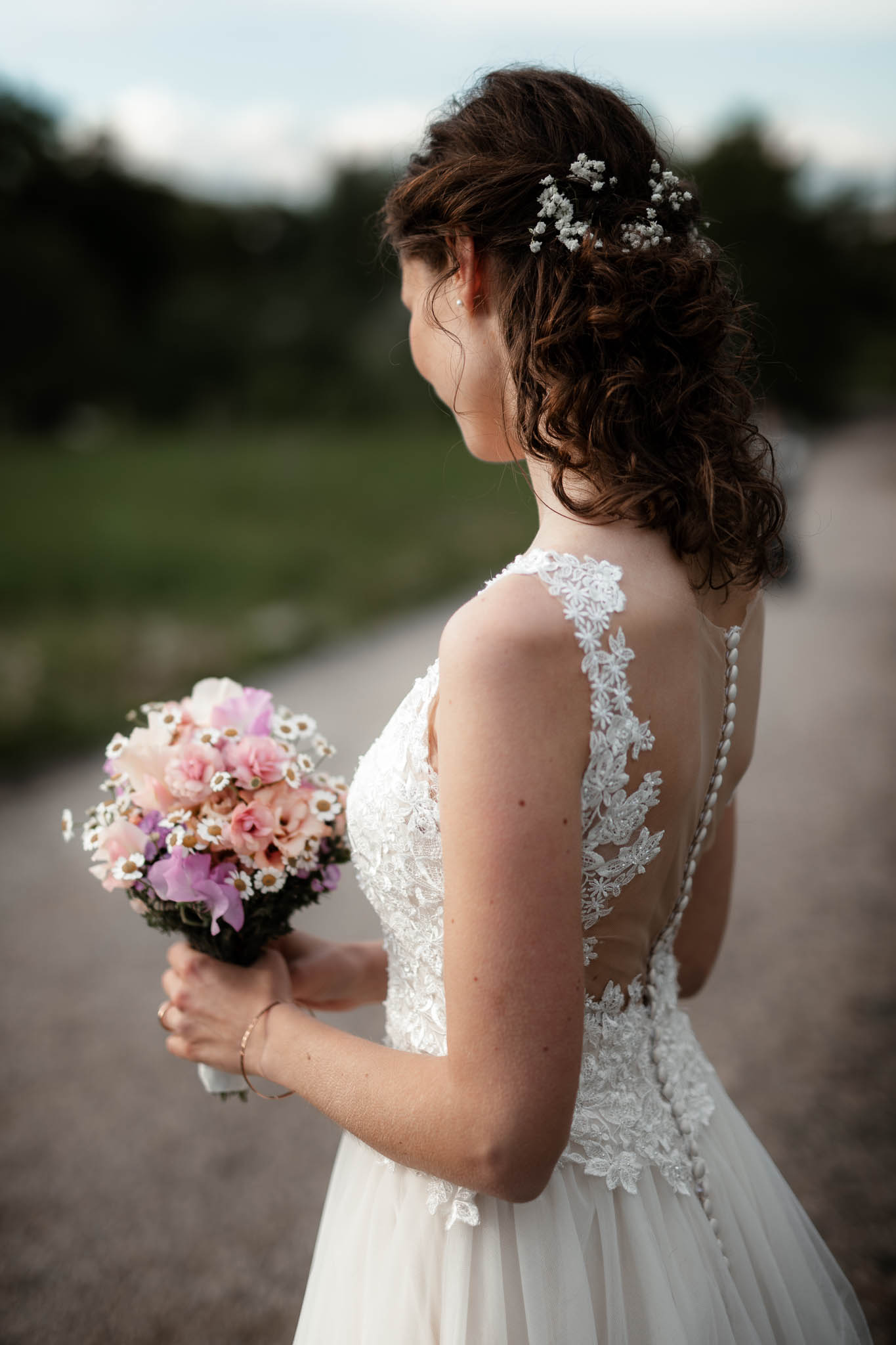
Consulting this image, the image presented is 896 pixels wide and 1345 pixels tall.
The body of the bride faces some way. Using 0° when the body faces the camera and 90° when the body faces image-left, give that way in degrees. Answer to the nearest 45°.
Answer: approximately 135°

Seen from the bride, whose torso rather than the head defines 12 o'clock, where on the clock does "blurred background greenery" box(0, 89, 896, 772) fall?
The blurred background greenery is roughly at 1 o'clock from the bride.

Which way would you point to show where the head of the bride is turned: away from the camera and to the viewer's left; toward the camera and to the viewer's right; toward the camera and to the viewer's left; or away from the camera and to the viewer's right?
away from the camera and to the viewer's left
